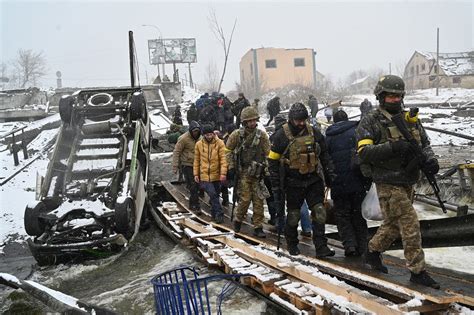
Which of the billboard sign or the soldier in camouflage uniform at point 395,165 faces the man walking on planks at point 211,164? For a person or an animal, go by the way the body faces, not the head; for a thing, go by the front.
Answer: the billboard sign

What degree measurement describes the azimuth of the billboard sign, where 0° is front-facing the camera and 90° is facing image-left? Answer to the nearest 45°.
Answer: approximately 0°

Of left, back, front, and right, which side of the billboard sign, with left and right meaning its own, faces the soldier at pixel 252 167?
front

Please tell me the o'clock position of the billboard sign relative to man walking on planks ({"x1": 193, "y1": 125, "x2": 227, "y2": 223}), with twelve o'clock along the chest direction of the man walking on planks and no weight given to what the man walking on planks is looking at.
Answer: The billboard sign is roughly at 6 o'clock from the man walking on planks.

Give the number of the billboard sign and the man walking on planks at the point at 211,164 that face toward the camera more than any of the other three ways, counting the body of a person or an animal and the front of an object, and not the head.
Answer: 2

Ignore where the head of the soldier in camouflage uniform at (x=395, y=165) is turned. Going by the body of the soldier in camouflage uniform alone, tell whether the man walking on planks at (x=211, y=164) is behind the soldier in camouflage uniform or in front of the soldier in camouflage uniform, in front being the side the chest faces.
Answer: behind

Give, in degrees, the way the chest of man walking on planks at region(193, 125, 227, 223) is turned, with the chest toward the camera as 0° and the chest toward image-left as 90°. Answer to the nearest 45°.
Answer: approximately 0°

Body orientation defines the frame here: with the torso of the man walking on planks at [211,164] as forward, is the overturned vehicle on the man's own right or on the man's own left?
on the man's own right

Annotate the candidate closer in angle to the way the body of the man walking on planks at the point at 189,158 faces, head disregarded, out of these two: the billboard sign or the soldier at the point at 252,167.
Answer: the soldier

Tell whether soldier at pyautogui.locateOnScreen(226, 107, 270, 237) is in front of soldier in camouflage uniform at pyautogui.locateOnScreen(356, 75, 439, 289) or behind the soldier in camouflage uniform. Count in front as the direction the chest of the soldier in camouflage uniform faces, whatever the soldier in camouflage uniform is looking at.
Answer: behind

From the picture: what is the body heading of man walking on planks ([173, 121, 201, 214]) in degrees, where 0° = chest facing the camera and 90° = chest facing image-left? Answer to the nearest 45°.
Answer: approximately 315°

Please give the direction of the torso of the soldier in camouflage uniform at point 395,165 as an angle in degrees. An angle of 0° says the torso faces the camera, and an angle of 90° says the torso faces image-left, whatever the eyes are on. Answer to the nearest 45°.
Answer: approximately 315°

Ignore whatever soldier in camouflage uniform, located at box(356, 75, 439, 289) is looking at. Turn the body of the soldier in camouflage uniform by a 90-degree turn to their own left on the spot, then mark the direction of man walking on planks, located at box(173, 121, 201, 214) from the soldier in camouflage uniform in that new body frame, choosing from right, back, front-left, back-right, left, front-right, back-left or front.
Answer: left
